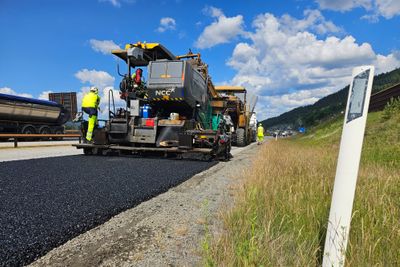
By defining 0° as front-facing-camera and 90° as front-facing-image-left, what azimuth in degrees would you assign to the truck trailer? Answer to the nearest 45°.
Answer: approximately 45°

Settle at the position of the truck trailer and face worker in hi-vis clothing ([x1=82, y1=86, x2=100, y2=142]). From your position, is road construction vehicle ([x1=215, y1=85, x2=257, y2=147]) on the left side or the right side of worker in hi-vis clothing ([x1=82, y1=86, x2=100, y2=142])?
left

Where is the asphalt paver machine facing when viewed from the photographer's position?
facing away from the viewer and to the right of the viewer

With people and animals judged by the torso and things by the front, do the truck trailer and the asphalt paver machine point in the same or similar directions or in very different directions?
very different directions

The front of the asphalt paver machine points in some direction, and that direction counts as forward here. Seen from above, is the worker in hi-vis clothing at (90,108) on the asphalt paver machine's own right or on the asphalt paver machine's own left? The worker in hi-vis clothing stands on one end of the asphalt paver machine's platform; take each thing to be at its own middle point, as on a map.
on the asphalt paver machine's own left

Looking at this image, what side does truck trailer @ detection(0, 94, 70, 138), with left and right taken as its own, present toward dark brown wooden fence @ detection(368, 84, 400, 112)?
left

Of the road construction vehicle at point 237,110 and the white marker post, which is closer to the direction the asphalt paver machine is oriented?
the road construction vehicle

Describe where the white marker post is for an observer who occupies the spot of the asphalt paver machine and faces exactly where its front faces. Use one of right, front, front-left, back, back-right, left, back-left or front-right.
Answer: back-right
